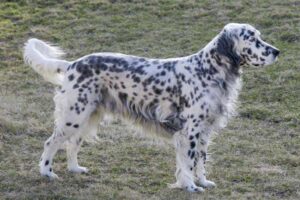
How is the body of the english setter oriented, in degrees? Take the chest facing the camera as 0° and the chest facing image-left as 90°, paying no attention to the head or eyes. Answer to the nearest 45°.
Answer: approximately 270°
